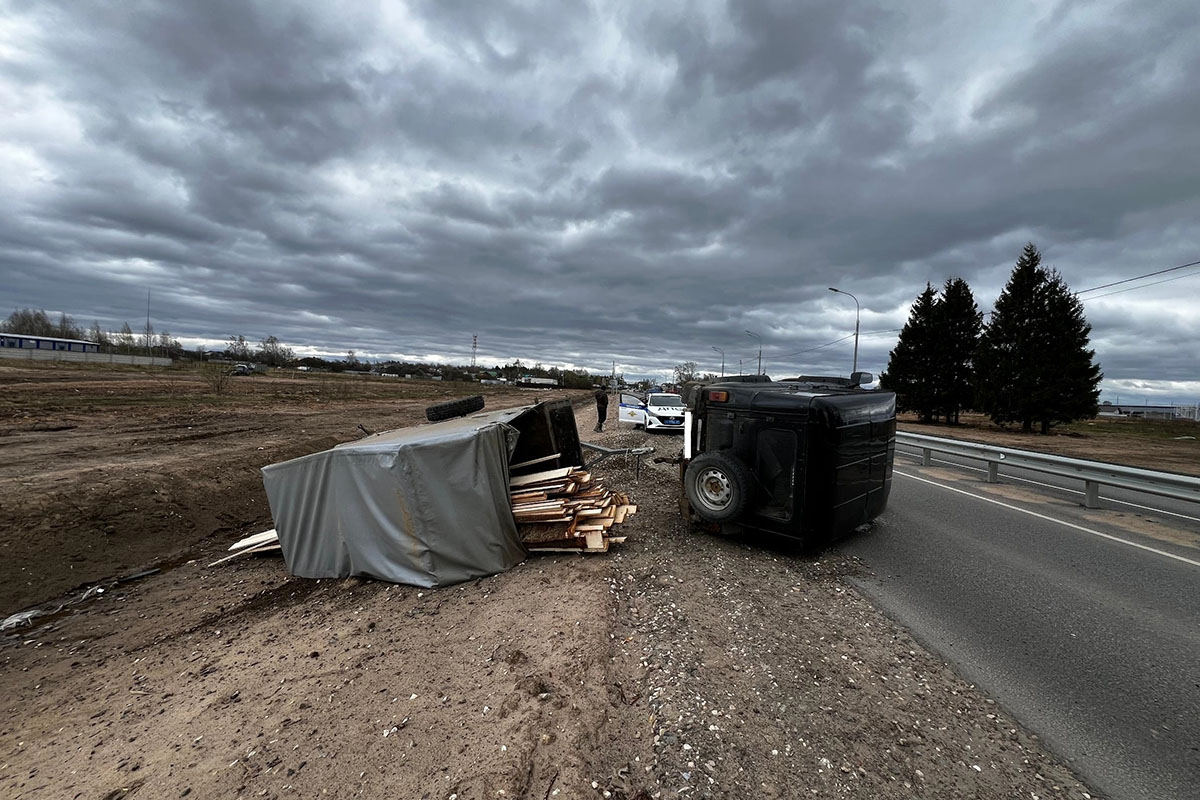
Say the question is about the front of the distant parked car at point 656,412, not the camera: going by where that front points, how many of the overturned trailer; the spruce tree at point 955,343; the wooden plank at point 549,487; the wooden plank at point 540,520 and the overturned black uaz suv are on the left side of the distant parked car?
1

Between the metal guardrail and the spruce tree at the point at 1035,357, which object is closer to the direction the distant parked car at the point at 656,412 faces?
the metal guardrail

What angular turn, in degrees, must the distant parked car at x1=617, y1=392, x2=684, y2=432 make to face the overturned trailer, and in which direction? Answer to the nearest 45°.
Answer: approximately 45° to its right

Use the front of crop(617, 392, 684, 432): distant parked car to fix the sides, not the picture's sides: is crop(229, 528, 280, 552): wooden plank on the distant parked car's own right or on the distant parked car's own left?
on the distant parked car's own right

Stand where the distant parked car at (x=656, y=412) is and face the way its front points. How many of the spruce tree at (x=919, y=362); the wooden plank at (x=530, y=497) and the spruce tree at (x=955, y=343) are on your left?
2

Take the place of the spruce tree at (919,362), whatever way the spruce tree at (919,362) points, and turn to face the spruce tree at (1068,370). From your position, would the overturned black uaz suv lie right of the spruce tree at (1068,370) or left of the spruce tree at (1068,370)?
right

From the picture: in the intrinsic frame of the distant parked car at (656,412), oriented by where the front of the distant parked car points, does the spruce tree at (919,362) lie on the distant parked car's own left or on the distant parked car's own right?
on the distant parked car's own left

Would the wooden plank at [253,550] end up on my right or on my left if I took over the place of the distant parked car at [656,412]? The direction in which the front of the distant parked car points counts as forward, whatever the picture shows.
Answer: on my right

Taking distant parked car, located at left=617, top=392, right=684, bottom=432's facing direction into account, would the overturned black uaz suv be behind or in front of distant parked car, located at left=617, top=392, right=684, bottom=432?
in front

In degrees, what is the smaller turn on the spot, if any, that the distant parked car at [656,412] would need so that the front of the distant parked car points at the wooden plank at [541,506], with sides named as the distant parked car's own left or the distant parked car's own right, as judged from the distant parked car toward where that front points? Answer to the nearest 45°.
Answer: approximately 45° to the distant parked car's own right

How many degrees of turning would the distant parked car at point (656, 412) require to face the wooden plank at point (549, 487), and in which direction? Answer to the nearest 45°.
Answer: approximately 45° to its right

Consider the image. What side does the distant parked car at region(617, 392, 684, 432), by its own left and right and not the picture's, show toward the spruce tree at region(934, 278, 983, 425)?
left

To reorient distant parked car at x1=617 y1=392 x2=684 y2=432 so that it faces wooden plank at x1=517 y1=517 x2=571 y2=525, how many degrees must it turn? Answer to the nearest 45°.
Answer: approximately 45° to its right

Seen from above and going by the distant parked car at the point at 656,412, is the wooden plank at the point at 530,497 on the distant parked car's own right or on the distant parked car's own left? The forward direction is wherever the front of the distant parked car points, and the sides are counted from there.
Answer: on the distant parked car's own right

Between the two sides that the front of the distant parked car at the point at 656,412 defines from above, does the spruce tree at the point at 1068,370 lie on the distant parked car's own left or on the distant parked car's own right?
on the distant parked car's own left

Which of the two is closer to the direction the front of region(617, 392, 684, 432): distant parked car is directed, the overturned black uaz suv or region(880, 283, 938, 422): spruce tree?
the overturned black uaz suv
